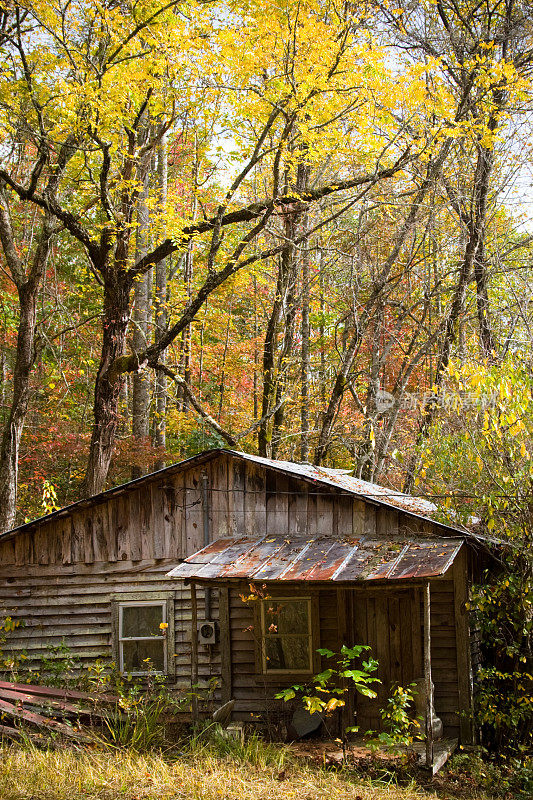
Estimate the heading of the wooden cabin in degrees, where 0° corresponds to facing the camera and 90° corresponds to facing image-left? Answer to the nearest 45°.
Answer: approximately 0°
